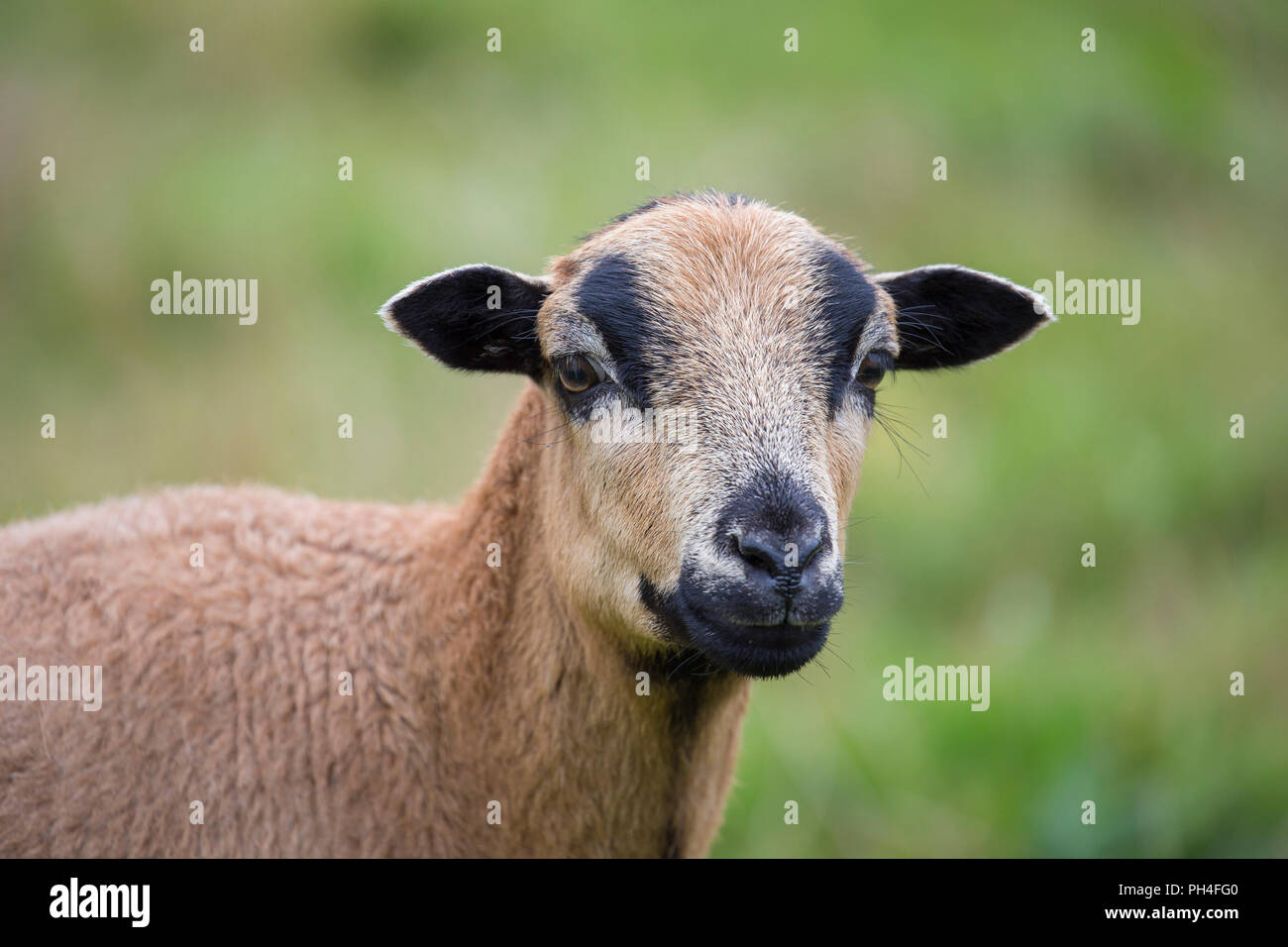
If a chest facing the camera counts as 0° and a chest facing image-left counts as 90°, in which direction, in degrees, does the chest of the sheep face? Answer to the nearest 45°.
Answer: approximately 315°
